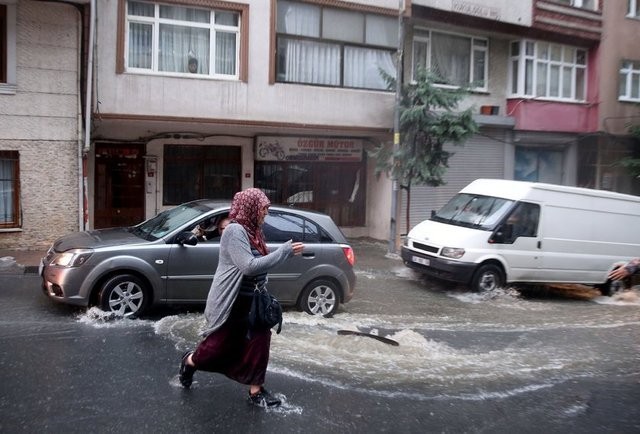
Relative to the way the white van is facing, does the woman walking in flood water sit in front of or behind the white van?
in front

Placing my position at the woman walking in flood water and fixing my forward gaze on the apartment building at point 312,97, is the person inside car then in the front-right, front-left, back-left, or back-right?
front-left

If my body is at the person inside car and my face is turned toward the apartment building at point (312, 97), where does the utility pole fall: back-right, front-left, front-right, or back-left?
front-right

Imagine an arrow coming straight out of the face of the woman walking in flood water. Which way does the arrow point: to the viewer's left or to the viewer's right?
to the viewer's right

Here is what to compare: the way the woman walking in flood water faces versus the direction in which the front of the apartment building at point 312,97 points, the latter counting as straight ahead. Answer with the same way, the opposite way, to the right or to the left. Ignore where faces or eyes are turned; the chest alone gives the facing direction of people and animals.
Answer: to the left

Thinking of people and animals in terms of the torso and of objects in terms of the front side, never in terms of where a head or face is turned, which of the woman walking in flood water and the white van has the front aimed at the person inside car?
the white van

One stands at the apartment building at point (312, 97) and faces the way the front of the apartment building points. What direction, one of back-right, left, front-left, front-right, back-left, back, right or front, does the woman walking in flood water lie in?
front

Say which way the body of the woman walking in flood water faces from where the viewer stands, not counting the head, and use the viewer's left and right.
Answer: facing to the right of the viewer

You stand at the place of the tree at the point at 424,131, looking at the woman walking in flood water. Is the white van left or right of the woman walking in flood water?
left

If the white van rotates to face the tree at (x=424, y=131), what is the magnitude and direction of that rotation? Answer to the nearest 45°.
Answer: approximately 90° to its right

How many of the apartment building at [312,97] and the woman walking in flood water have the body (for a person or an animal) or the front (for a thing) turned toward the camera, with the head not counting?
1

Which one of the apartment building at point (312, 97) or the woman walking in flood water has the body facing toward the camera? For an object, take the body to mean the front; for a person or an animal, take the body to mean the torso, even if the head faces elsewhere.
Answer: the apartment building

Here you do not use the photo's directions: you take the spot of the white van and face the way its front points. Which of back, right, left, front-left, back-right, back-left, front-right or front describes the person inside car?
front

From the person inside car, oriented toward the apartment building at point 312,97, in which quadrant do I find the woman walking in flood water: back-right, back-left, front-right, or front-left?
back-right

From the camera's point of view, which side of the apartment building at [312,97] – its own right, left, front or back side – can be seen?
front

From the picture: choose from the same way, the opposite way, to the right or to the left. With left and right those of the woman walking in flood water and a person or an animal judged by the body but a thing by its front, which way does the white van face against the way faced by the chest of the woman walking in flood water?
the opposite way
